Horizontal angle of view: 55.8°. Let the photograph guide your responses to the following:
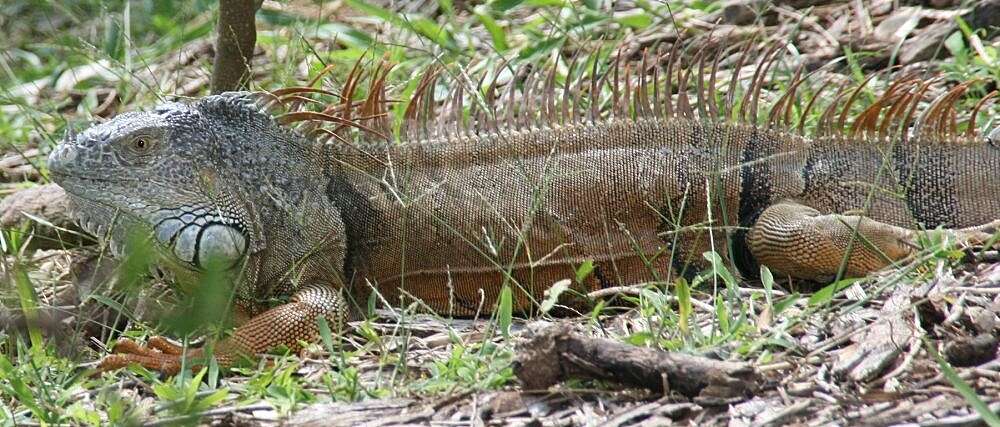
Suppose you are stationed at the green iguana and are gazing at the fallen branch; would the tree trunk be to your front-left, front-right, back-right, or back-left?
back-right

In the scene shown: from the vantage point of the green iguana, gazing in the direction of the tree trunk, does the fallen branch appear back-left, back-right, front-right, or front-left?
back-left

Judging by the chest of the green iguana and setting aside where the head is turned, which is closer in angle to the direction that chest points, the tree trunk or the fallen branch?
the tree trunk

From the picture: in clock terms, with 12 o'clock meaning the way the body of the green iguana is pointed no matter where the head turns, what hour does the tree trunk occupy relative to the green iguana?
The tree trunk is roughly at 1 o'clock from the green iguana.

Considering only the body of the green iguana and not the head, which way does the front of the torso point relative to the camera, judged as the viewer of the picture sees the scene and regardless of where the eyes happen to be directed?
to the viewer's left

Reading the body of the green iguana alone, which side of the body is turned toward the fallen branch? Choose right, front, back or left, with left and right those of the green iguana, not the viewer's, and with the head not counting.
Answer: left
